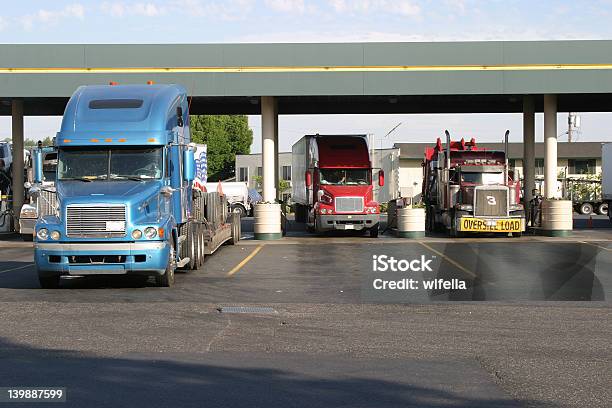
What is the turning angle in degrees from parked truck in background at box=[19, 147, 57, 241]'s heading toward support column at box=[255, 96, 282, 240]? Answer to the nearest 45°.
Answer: approximately 135° to its left

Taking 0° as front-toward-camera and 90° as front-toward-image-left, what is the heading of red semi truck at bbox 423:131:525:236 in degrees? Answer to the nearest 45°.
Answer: approximately 0°

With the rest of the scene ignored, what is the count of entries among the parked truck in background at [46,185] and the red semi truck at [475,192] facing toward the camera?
2

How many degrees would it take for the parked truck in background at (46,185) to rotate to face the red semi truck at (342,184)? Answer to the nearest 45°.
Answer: approximately 135° to its left

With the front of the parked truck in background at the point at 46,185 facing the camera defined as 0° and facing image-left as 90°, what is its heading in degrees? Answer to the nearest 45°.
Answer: approximately 0°

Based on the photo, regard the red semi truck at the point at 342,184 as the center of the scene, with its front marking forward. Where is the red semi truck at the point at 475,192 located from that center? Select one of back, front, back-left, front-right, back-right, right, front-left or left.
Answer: left

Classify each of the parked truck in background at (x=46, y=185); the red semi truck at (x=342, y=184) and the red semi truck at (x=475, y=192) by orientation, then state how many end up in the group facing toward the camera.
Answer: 3

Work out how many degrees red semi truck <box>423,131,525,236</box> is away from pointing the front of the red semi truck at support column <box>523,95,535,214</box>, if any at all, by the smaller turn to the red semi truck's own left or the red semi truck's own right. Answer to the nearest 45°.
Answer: approximately 135° to the red semi truck's own left

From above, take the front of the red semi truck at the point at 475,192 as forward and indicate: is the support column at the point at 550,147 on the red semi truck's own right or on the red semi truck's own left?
on the red semi truck's own left
